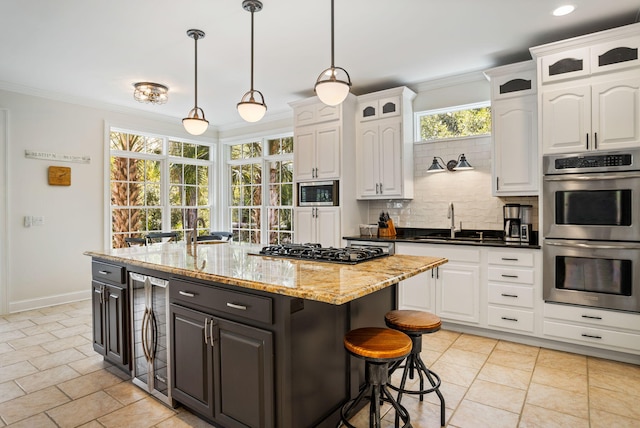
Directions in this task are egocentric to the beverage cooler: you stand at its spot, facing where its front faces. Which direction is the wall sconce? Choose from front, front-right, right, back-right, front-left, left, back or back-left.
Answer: back-left

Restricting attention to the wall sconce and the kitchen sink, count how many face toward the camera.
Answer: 2

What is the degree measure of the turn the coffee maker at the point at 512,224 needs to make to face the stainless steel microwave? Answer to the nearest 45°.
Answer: approximately 90° to its right

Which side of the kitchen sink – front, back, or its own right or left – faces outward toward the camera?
front

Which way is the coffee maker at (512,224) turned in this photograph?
toward the camera

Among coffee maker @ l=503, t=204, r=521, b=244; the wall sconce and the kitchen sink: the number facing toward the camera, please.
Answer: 3

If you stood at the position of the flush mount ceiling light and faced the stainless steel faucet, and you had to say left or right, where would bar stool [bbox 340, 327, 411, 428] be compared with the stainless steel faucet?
right

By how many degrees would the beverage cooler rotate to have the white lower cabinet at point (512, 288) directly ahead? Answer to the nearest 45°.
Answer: approximately 135° to its left

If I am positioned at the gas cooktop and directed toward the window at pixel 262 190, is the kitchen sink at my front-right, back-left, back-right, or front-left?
front-right

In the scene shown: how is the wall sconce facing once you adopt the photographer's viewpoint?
facing the viewer
